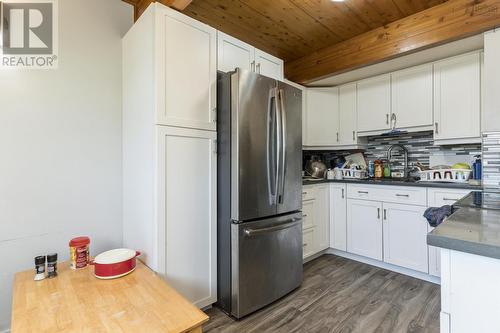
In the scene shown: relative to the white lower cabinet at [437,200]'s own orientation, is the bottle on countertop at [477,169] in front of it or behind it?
behind

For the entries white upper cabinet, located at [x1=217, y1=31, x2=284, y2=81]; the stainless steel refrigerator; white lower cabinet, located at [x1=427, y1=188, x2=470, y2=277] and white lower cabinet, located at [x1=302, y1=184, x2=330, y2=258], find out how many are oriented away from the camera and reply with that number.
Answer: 0

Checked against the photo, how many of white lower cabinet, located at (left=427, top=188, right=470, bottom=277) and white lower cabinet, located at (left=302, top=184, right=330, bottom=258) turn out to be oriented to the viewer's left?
0

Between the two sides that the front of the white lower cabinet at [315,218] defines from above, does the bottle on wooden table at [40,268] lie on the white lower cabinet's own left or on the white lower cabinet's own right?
on the white lower cabinet's own right

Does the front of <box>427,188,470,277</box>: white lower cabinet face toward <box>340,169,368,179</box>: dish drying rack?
no

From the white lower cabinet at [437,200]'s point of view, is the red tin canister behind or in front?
in front

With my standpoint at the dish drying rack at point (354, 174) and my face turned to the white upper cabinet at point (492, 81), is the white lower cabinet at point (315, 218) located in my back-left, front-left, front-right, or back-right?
back-right

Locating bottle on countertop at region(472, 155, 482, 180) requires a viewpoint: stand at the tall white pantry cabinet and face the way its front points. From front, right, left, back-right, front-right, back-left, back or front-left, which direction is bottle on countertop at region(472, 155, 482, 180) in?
front-left

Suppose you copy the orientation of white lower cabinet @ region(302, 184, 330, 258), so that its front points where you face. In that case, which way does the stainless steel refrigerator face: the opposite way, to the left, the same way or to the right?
the same way

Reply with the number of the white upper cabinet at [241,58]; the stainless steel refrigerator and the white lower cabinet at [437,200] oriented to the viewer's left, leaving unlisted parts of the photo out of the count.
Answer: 0

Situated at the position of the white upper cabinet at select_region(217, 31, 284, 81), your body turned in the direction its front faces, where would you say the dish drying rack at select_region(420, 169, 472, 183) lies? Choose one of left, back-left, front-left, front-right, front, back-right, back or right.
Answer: front-left

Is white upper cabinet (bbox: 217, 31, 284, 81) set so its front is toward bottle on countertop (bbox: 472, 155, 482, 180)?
no

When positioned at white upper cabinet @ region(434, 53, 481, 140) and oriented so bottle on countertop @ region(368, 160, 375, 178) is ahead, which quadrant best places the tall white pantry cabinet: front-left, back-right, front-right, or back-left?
front-left

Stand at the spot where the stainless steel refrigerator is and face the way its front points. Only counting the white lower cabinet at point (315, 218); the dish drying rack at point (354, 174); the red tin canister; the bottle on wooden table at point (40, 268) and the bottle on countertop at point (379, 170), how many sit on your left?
3

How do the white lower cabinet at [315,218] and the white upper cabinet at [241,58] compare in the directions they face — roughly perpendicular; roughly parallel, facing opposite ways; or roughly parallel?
roughly parallel

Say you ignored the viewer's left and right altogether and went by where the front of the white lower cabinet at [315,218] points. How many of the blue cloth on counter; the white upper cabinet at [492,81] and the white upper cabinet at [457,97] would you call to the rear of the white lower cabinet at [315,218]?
0

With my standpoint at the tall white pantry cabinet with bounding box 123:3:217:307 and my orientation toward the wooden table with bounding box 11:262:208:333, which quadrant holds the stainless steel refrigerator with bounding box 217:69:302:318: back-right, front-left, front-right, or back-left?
back-left

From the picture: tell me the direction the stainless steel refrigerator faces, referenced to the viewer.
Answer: facing the viewer and to the right of the viewer

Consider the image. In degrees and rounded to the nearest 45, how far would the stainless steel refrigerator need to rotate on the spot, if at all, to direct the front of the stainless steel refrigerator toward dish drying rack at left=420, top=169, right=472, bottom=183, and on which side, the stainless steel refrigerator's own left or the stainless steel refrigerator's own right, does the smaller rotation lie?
approximately 45° to the stainless steel refrigerator's own left

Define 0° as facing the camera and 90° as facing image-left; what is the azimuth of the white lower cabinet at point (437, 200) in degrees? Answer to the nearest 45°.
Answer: approximately 0°

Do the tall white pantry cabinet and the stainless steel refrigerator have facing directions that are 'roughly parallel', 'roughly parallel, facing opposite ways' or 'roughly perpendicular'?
roughly parallel
